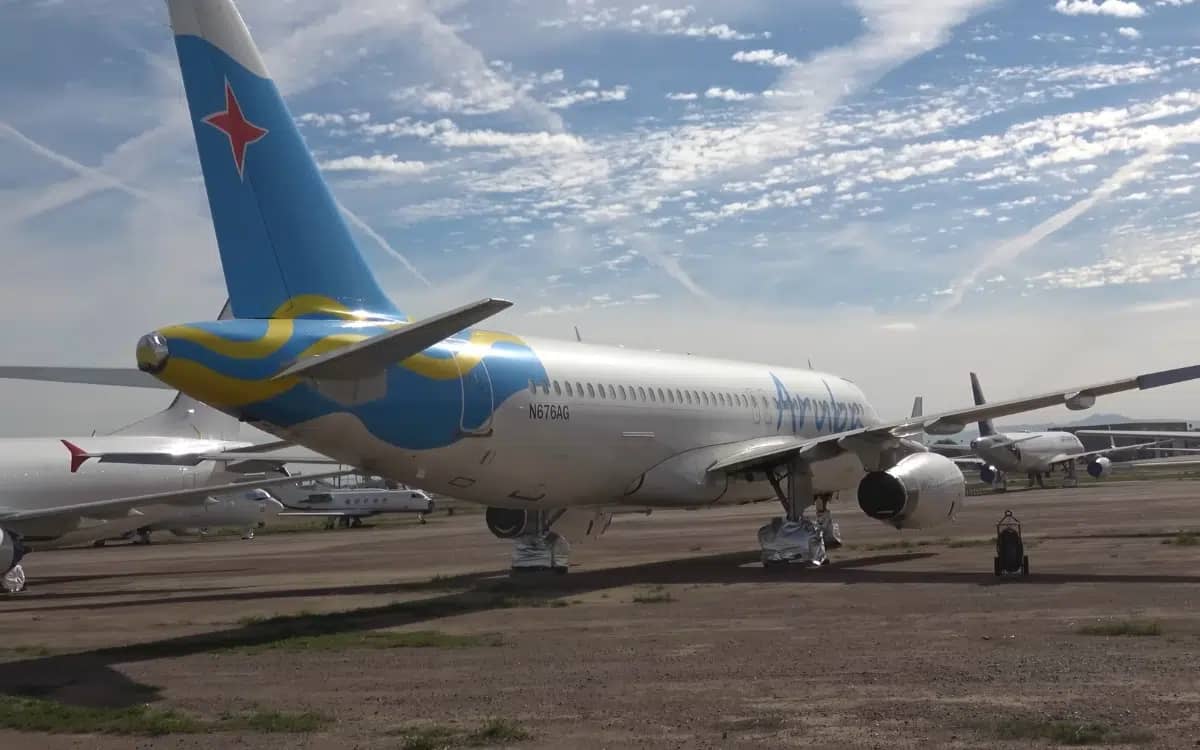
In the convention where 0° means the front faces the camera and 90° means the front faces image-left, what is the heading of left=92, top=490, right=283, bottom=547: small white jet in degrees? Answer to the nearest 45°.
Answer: approximately 270°

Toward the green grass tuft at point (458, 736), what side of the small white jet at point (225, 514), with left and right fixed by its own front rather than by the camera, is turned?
right

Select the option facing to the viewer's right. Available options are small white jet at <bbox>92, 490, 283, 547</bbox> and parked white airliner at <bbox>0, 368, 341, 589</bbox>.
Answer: the small white jet

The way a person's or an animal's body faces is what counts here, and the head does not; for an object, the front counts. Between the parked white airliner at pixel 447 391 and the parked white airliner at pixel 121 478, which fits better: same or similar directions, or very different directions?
very different directions

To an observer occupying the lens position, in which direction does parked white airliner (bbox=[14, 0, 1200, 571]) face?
facing away from the viewer and to the right of the viewer

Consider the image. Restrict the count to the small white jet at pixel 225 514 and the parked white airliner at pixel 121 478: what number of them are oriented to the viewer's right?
1

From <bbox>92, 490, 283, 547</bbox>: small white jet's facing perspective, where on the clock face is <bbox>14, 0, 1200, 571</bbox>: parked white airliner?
The parked white airliner is roughly at 3 o'clock from the small white jet.

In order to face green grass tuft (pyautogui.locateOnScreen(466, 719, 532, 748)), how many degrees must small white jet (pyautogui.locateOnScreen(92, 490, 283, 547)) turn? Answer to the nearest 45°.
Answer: approximately 90° to its right

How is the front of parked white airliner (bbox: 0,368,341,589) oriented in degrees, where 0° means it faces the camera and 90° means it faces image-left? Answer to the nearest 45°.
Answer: approximately 45°

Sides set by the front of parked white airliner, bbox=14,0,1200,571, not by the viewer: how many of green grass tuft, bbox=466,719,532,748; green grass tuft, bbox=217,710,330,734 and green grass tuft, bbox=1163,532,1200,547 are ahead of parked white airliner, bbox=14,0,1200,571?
1
